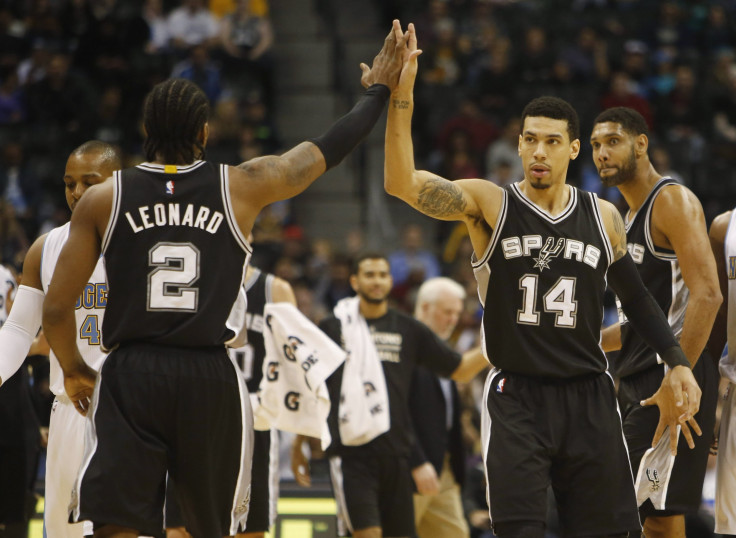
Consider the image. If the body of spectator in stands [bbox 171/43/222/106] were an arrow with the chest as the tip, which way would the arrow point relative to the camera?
toward the camera

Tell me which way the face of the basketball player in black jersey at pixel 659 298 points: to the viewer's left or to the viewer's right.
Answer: to the viewer's left

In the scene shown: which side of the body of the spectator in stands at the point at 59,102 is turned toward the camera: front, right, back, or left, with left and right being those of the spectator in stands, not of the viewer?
front

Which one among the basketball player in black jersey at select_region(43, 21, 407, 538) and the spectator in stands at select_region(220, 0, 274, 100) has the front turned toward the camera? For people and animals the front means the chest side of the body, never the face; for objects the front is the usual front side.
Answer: the spectator in stands

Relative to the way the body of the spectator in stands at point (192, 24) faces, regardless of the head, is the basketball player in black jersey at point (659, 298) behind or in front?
in front

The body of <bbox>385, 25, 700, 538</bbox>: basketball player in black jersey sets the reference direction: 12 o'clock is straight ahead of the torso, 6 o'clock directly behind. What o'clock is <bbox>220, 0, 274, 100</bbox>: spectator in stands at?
The spectator in stands is roughly at 5 o'clock from the basketball player in black jersey.

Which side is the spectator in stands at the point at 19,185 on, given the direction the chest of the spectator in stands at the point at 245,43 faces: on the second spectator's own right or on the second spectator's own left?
on the second spectator's own right

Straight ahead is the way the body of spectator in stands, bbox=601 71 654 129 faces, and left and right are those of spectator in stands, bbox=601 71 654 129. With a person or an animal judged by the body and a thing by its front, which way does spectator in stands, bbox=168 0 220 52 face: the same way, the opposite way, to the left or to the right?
the same way

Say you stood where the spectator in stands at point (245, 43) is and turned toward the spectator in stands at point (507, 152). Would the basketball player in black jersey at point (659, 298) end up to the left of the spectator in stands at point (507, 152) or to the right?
right

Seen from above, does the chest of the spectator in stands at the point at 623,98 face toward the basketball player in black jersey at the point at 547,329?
yes

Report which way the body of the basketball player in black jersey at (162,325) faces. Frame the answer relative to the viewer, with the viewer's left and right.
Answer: facing away from the viewer

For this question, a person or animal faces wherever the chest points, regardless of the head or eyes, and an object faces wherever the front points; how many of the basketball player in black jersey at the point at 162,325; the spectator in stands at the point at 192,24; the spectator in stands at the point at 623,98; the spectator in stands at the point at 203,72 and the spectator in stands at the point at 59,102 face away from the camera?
1

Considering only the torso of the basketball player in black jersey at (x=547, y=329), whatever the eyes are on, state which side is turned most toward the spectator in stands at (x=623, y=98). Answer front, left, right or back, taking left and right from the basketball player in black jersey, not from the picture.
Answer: back

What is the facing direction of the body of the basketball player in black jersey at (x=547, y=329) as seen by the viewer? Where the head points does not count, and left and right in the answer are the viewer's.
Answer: facing the viewer

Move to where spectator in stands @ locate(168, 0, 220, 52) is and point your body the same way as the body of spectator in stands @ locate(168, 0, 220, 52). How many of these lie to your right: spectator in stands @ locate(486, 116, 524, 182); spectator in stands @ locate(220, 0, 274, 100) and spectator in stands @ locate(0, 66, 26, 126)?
1

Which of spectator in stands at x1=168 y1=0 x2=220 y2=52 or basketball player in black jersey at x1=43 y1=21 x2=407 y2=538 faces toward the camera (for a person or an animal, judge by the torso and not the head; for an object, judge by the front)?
the spectator in stands

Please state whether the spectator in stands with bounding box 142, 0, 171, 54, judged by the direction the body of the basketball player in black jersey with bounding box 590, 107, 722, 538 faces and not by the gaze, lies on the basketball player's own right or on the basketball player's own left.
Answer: on the basketball player's own right

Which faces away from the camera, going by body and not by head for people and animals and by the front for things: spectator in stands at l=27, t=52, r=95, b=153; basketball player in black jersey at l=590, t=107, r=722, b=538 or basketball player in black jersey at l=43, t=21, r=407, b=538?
basketball player in black jersey at l=43, t=21, r=407, b=538

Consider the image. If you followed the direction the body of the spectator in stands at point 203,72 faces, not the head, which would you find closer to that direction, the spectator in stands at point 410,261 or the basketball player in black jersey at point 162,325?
the basketball player in black jersey

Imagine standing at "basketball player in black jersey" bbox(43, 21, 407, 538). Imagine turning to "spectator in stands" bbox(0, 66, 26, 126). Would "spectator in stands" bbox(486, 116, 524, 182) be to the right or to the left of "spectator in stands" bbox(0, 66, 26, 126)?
right

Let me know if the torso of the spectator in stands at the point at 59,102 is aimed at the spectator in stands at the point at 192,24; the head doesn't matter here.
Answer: no
